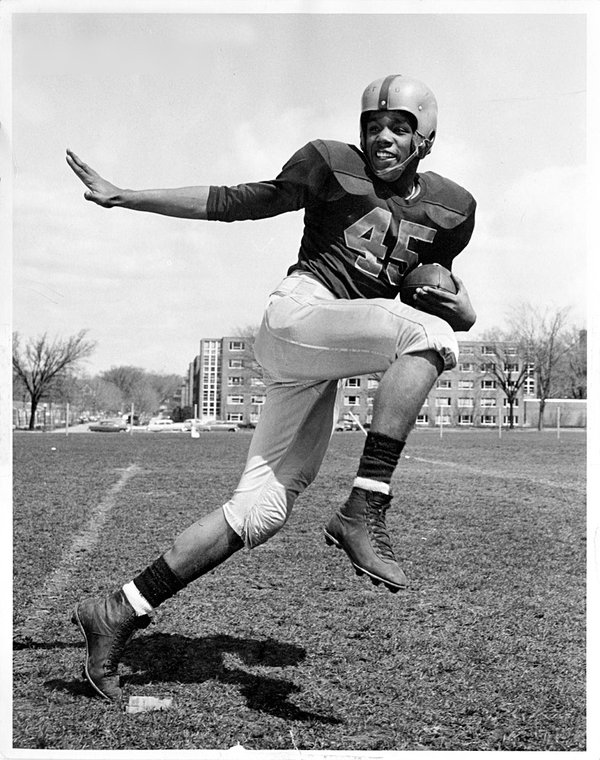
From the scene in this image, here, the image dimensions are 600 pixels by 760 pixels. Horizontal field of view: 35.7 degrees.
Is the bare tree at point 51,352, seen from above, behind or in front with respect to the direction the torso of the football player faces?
behind

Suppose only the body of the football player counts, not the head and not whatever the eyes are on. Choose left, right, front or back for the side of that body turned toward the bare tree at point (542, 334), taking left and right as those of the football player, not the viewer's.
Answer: left

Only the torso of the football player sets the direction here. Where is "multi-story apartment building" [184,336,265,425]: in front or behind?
behind

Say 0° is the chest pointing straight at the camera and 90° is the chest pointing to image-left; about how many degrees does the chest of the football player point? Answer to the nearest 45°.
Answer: approximately 315°

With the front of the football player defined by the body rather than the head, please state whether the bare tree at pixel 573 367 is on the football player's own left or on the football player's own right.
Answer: on the football player's own left

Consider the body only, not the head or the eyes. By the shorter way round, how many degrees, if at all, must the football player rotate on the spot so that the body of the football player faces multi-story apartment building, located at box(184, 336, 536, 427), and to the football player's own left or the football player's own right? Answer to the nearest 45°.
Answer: approximately 135° to the football player's own left

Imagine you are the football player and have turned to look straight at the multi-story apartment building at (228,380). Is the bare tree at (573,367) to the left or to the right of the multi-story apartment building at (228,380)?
right
